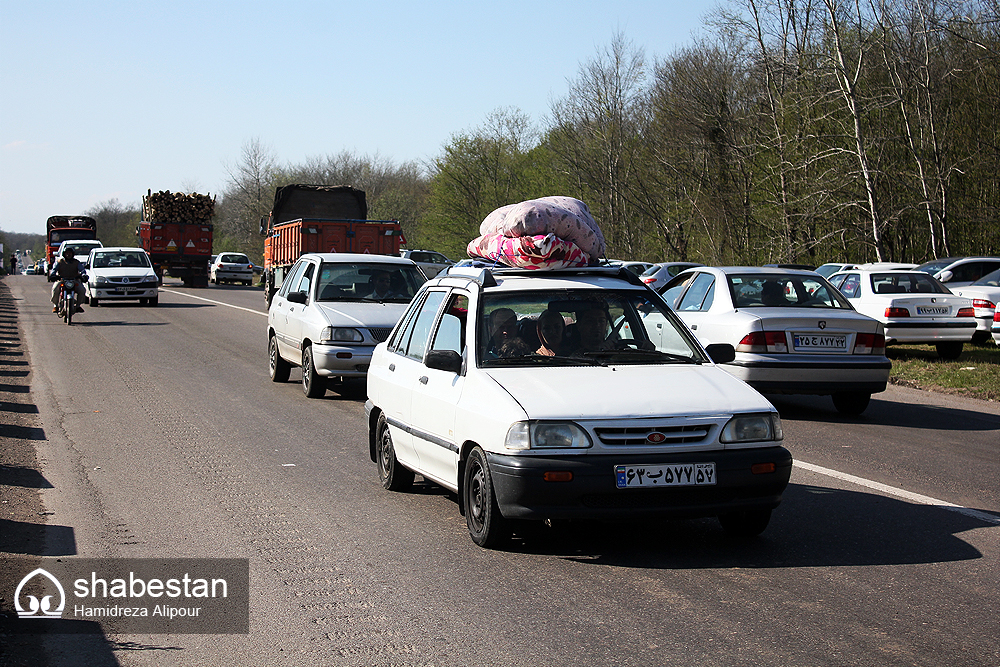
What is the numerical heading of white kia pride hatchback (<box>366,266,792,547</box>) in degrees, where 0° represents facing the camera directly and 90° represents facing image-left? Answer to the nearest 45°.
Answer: approximately 315°

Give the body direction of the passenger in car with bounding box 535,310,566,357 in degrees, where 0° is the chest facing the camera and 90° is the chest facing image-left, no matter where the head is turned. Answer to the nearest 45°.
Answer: approximately 0°

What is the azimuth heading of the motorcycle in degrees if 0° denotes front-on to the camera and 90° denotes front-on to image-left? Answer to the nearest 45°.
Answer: approximately 0°

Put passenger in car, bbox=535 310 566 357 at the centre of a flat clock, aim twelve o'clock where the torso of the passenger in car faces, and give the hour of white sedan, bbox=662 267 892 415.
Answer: The white sedan is roughly at 7 o'clock from the passenger in car.

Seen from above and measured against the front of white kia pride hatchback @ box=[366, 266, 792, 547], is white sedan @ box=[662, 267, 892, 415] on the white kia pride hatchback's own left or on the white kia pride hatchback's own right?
on the white kia pride hatchback's own left

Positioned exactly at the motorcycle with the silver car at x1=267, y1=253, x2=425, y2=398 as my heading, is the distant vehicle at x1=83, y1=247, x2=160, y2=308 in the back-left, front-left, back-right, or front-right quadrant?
back-left

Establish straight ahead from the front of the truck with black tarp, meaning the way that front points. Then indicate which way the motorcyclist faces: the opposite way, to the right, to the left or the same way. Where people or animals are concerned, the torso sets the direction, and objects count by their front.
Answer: the opposite way

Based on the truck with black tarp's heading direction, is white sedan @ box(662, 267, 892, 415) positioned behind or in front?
behind

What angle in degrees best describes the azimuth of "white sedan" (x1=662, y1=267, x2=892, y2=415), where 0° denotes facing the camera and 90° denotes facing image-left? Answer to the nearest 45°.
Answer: approximately 135°
